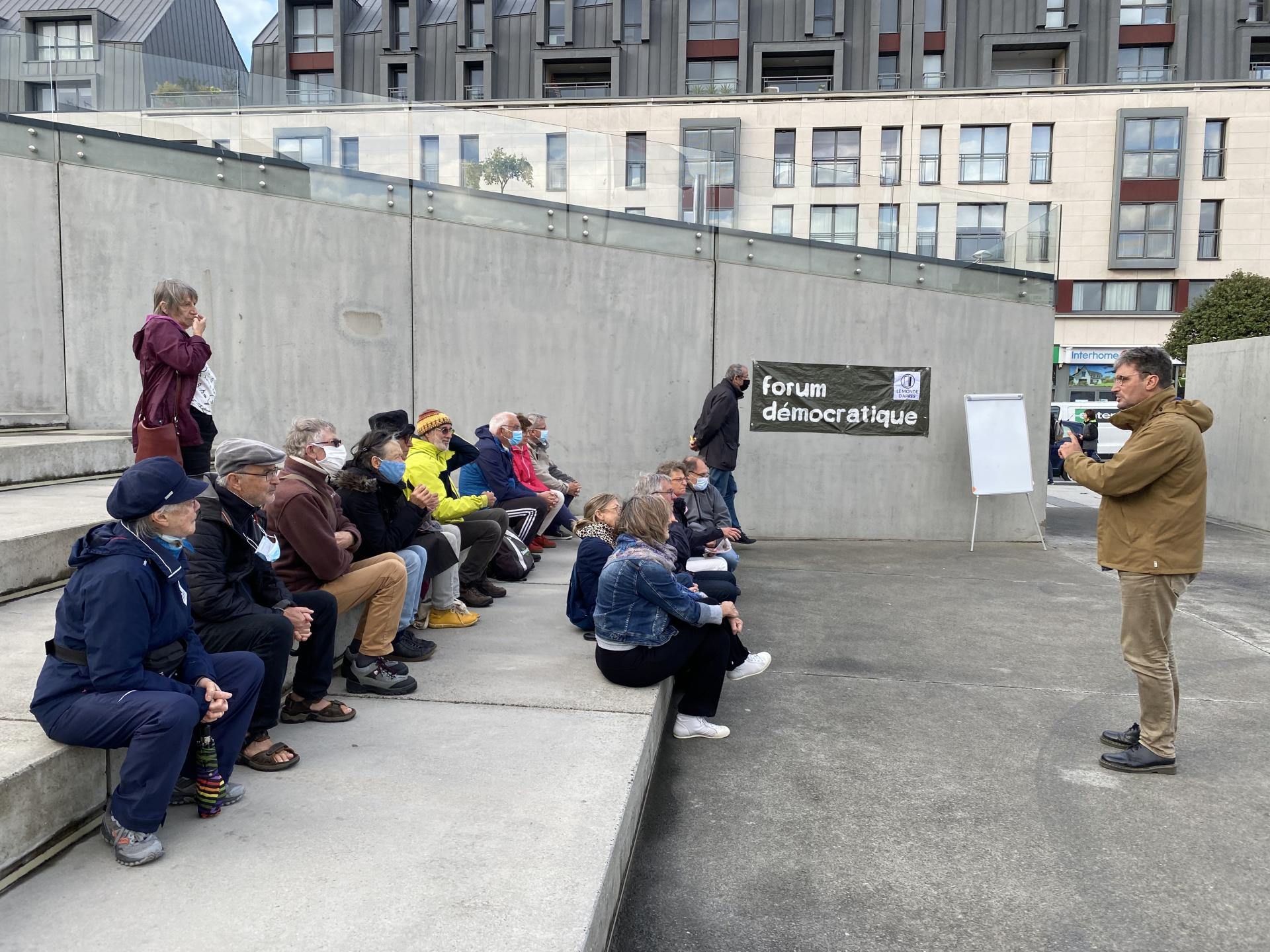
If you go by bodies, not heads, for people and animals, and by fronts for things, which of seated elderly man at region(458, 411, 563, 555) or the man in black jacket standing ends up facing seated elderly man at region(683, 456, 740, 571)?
seated elderly man at region(458, 411, 563, 555)

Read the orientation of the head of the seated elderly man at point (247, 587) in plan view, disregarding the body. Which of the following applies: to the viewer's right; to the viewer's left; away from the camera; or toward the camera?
to the viewer's right

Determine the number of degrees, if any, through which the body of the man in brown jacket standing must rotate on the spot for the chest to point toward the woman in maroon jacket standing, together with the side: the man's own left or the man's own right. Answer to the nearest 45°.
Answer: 0° — they already face them

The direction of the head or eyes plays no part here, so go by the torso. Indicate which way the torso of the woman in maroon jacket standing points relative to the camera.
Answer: to the viewer's right

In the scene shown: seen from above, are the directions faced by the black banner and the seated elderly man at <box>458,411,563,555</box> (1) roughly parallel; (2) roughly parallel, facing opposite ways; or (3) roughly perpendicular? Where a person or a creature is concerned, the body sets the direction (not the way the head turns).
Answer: roughly perpendicular

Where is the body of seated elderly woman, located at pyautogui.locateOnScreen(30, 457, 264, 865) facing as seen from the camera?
to the viewer's right

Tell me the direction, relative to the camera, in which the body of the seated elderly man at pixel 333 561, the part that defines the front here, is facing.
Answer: to the viewer's right

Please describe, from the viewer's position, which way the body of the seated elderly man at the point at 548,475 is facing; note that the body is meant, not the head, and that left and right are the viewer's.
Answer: facing to the right of the viewer

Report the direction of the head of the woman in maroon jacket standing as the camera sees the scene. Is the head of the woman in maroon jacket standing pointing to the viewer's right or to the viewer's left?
to the viewer's right

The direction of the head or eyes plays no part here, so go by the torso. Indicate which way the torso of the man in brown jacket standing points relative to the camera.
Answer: to the viewer's left

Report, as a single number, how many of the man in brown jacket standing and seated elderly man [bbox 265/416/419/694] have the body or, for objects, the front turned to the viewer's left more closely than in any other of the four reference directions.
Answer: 1

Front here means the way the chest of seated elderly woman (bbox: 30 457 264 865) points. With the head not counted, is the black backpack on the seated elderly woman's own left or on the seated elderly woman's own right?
on the seated elderly woman's own left
